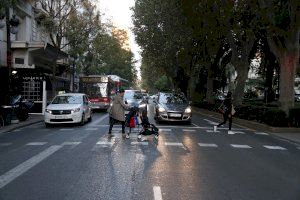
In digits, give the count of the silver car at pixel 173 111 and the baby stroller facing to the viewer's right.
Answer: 1

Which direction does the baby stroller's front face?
to the viewer's right

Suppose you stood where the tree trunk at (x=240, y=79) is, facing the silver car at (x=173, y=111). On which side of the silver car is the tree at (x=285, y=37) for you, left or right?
left

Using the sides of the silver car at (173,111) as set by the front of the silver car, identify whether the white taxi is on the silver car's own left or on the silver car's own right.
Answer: on the silver car's own right

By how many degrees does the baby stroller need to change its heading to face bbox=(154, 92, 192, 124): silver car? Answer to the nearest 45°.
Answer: approximately 90° to its left

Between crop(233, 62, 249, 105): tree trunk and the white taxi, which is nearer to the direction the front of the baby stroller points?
the tree trunk

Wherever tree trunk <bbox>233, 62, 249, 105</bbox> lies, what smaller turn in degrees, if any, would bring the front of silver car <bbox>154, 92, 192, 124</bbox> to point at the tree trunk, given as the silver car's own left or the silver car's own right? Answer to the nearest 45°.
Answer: approximately 135° to the silver car's own left

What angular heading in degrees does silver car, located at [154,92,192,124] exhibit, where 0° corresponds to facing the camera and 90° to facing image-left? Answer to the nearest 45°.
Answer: approximately 0°

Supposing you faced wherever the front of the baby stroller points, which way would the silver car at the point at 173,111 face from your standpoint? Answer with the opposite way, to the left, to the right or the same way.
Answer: to the right

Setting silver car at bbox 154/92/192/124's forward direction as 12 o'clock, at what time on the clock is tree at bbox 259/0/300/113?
The tree is roughly at 9 o'clock from the silver car.
